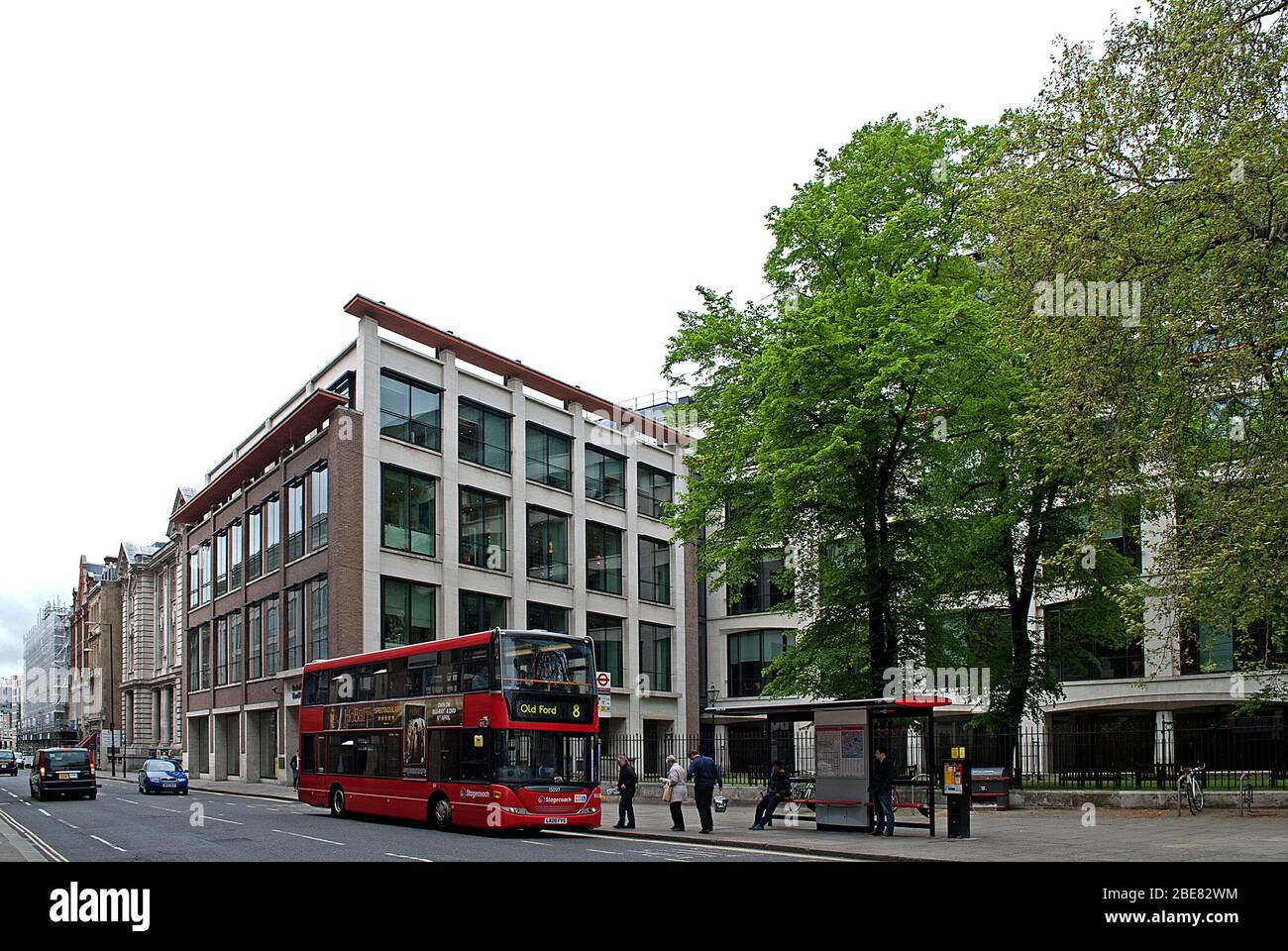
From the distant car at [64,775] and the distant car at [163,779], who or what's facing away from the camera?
the distant car at [64,775]

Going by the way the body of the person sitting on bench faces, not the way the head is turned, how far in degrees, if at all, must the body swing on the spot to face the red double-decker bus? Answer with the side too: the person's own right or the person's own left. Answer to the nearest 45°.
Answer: approximately 45° to the person's own right

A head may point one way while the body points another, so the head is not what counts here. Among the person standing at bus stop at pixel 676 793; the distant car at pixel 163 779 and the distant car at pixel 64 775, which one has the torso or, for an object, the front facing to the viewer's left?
the person standing at bus stop

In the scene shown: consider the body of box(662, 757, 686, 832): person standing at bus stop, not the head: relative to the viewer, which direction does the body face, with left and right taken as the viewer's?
facing to the left of the viewer

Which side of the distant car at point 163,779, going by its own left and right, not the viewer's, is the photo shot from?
front

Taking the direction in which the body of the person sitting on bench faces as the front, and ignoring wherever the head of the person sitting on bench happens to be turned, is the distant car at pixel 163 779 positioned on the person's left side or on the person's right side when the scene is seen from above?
on the person's right side

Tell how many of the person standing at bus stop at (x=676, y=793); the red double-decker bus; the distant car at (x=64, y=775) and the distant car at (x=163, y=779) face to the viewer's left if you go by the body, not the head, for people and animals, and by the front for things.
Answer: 1

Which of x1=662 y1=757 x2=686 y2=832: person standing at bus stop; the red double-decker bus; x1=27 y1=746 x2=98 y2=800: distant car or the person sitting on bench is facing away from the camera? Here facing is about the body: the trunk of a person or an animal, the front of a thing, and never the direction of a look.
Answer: the distant car

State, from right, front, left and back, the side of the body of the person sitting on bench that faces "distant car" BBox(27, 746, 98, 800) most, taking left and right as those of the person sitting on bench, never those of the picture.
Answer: right

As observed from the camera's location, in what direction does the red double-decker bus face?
facing the viewer and to the right of the viewer

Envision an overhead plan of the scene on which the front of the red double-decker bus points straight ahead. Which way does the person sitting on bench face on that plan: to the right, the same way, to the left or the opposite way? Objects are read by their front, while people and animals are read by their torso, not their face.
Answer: to the right

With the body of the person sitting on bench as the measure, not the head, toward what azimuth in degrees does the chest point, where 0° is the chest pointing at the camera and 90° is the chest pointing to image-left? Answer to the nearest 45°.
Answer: approximately 45°

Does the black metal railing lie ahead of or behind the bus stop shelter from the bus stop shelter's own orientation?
behind

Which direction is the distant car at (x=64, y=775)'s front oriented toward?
away from the camera

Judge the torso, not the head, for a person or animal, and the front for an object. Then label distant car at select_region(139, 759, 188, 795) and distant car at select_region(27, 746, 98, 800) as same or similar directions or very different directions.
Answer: very different directions
